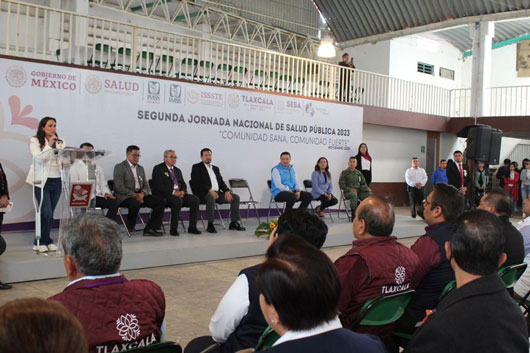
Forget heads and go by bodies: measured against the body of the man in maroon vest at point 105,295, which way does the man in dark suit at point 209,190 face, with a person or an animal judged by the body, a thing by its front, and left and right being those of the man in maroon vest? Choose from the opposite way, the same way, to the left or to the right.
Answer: the opposite way

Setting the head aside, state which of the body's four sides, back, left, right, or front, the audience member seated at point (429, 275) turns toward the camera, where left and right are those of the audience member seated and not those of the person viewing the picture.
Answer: left

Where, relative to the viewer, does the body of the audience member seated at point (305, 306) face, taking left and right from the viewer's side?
facing away from the viewer and to the left of the viewer

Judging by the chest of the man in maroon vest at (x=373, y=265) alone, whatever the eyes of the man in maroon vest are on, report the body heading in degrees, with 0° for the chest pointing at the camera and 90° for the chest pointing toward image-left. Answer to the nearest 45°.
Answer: approximately 135°

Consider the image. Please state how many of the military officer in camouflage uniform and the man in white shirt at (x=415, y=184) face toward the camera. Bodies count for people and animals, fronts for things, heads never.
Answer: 2

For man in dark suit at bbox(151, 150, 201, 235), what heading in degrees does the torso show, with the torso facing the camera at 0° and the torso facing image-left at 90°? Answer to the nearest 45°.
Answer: approximately 315°

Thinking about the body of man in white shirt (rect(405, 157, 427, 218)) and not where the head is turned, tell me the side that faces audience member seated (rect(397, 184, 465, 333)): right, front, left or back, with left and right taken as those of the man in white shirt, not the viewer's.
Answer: front

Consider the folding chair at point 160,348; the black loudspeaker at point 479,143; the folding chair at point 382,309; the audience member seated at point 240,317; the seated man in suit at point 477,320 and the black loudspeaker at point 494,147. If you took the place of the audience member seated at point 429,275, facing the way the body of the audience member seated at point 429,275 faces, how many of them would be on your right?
2

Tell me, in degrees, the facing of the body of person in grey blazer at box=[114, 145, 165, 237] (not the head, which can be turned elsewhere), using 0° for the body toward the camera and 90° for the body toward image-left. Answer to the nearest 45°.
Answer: approximately 315°

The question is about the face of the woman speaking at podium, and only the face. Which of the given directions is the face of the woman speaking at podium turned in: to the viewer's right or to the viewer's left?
to the viewer's right

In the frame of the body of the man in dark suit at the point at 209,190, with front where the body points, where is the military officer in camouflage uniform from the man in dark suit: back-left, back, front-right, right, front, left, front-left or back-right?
left
